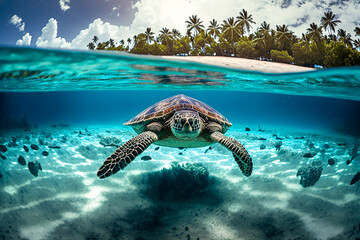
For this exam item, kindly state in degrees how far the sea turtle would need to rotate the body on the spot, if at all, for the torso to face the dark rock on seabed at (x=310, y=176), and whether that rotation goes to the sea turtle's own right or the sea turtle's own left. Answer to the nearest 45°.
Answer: approximately 90° to the sea turtle's own left

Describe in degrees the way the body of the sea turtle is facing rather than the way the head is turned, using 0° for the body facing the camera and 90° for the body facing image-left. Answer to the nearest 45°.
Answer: approximately 0°
